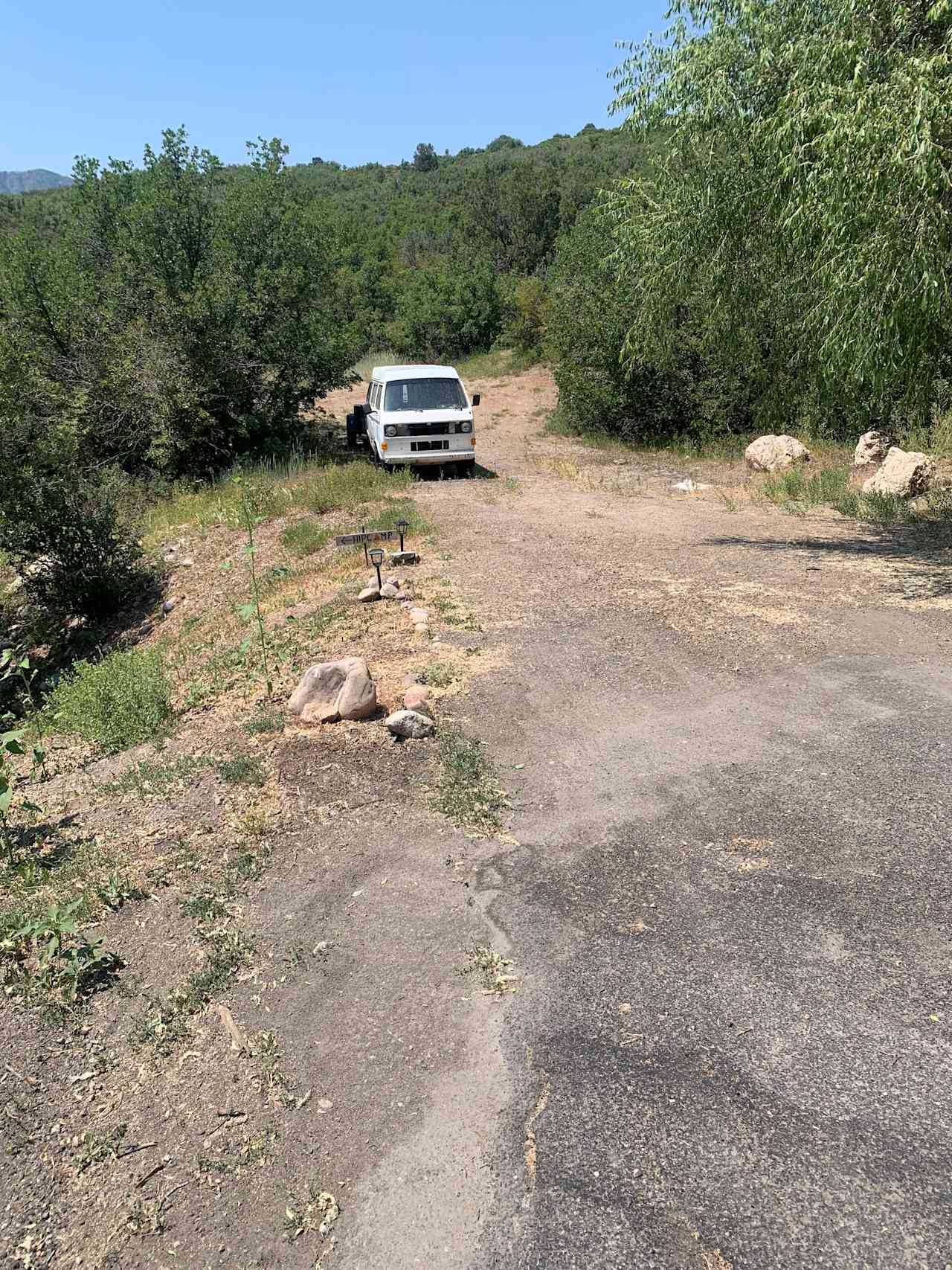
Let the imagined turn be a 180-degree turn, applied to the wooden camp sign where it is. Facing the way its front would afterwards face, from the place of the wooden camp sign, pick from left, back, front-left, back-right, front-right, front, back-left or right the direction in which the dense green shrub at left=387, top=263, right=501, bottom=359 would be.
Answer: front

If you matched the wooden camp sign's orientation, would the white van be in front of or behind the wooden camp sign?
behind

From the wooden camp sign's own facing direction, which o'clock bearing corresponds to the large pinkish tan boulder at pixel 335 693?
The large pinkish tan boulder is roughly at 12 o'clock from the wooden camp sign.

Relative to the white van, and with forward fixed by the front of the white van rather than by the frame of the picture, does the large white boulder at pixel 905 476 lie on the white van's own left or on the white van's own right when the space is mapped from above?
on the white van's own left

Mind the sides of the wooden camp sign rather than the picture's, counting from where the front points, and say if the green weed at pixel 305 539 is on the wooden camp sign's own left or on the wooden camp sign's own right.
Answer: on the wooden camp sign's own right

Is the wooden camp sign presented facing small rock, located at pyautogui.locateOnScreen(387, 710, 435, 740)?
yes

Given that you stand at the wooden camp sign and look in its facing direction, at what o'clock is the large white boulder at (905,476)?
The large white boulder is roughly at 9 o'clock from the wooden camp sign.

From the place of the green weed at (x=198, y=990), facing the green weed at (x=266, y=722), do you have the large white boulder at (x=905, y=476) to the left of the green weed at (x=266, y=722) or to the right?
right

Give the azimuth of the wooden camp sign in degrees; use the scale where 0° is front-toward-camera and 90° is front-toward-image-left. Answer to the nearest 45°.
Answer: approximately 0°

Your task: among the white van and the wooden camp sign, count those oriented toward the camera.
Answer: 2

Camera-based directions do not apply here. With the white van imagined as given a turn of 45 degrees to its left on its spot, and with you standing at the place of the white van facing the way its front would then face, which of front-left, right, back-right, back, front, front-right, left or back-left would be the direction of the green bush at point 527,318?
back-left

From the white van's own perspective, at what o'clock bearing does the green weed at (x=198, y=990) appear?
The green weed is roughly at 12 o'clock from the white van.

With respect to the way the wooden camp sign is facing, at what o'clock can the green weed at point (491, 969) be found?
The green weed is roughly at 12 o'clock from the wooden camp sign.
